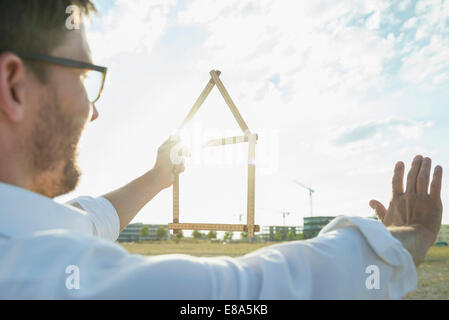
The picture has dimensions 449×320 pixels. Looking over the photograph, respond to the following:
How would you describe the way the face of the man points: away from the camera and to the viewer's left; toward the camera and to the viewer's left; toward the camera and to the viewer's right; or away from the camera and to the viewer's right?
away from the camera and to the viewer's right

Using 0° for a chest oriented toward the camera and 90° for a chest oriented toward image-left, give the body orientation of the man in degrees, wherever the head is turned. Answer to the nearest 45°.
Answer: approximately 225°
